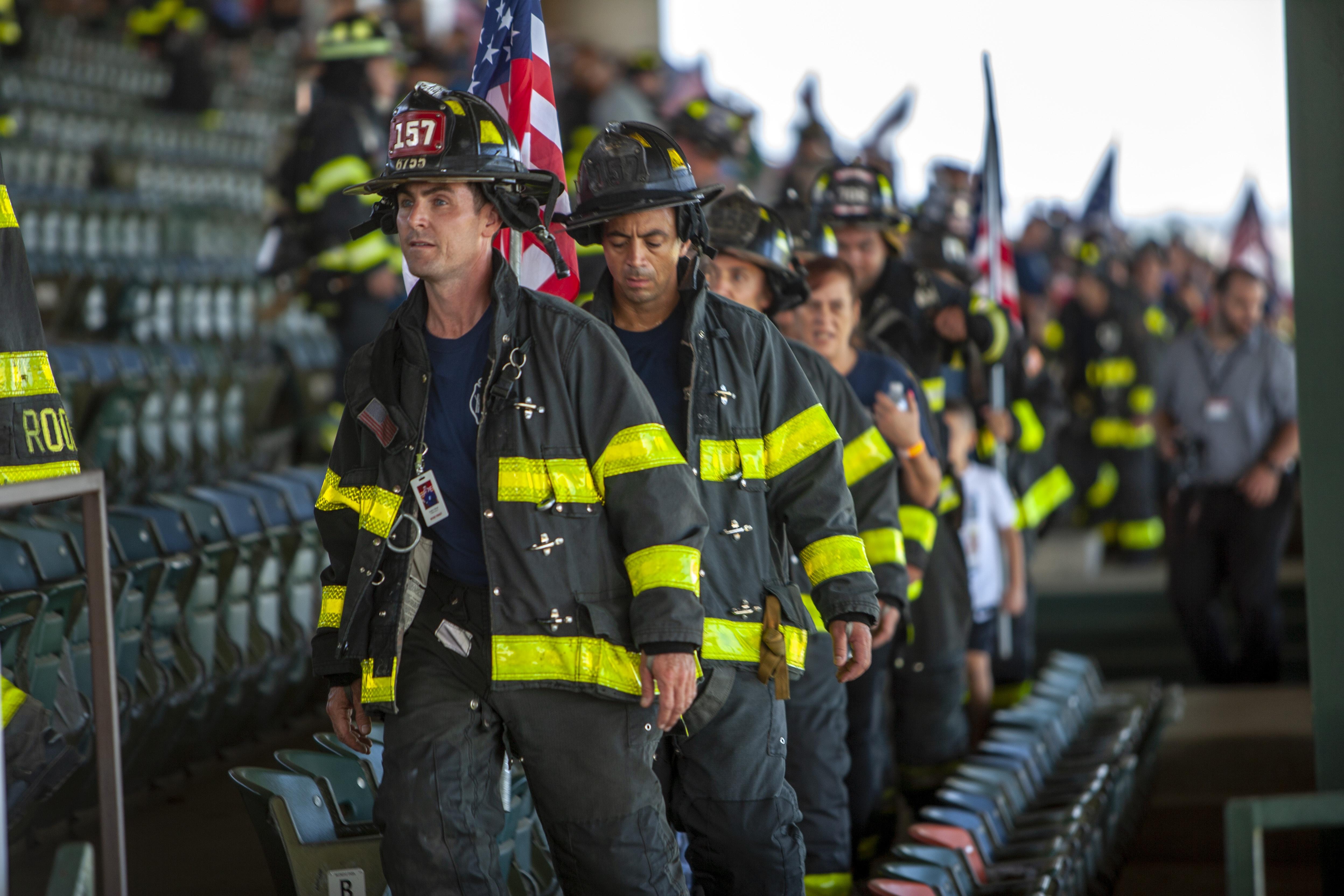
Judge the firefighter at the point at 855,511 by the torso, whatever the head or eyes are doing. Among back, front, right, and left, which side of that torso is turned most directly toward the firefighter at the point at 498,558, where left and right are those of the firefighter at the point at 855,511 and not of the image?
front

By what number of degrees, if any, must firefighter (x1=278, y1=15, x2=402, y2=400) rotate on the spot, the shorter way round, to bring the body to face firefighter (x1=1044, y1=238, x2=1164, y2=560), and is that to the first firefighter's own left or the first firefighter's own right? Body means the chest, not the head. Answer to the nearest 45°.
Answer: approximately 45° to the first firefighter's own left

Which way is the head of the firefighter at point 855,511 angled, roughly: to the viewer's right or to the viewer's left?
to the viewer's left

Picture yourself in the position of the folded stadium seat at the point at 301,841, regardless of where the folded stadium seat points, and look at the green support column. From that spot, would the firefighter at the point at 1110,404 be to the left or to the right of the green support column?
left

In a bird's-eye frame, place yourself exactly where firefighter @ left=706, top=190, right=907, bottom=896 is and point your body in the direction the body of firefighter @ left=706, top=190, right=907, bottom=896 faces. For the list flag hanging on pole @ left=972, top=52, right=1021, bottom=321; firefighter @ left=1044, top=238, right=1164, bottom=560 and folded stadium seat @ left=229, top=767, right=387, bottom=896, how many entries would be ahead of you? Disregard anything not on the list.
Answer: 1

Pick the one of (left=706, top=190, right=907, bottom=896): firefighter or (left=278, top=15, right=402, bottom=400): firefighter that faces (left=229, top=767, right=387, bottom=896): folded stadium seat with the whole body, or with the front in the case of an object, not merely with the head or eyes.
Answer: (left=706, top=190, right=907, bottom=896): firefighter

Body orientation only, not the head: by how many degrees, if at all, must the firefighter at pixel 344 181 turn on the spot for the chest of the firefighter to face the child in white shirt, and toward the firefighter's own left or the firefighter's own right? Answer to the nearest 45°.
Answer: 0° — they already face them

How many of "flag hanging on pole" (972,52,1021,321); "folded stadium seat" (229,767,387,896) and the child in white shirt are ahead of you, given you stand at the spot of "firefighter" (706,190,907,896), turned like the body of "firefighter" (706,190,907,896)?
1
